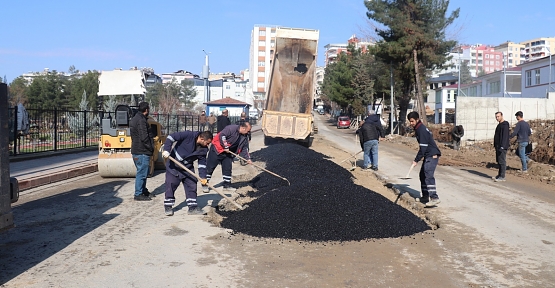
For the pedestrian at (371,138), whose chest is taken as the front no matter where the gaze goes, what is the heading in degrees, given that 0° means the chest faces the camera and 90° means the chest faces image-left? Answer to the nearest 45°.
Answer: approximately 180°

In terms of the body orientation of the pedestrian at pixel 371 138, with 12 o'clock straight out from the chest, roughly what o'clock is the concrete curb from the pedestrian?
The concrete curb is roughly at 8 o'clock from the pedestrian.

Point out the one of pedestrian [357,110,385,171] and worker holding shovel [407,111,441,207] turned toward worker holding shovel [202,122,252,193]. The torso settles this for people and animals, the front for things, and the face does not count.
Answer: worker holding shovel [407,111,441,207]

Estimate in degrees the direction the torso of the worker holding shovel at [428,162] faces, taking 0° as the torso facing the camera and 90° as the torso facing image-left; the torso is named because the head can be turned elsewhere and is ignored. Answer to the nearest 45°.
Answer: approximately 90°

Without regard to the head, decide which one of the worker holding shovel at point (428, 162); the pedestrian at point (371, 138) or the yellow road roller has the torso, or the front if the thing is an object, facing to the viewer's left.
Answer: the worker holding shovel

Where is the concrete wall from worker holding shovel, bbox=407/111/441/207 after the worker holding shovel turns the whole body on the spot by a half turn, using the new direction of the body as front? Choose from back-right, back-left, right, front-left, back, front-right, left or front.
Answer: left
